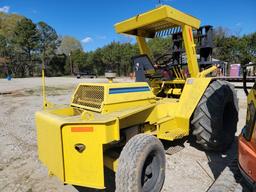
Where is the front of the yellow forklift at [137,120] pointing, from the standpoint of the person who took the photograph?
facing away from the viewer and to the right of the viewer
